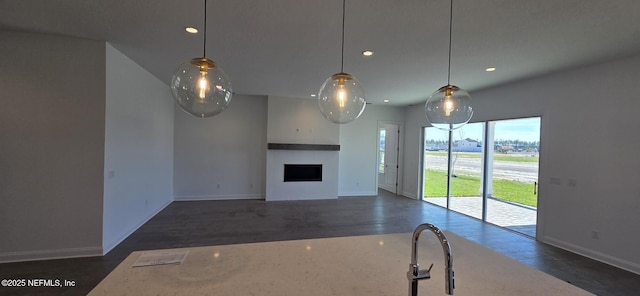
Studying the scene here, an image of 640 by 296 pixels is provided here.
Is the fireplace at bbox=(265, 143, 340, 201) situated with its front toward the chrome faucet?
yes

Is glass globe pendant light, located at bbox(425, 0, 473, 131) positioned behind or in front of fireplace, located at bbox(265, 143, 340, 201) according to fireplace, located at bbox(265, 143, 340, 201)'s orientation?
in front

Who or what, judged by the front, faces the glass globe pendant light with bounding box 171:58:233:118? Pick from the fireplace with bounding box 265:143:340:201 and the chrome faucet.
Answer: the fireplace

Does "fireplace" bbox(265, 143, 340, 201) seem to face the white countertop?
yes

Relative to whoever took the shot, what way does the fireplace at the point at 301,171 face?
facing the viewer

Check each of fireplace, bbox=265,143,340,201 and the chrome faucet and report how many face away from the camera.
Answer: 0

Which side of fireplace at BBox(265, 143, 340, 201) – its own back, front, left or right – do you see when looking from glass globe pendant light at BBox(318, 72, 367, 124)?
front
